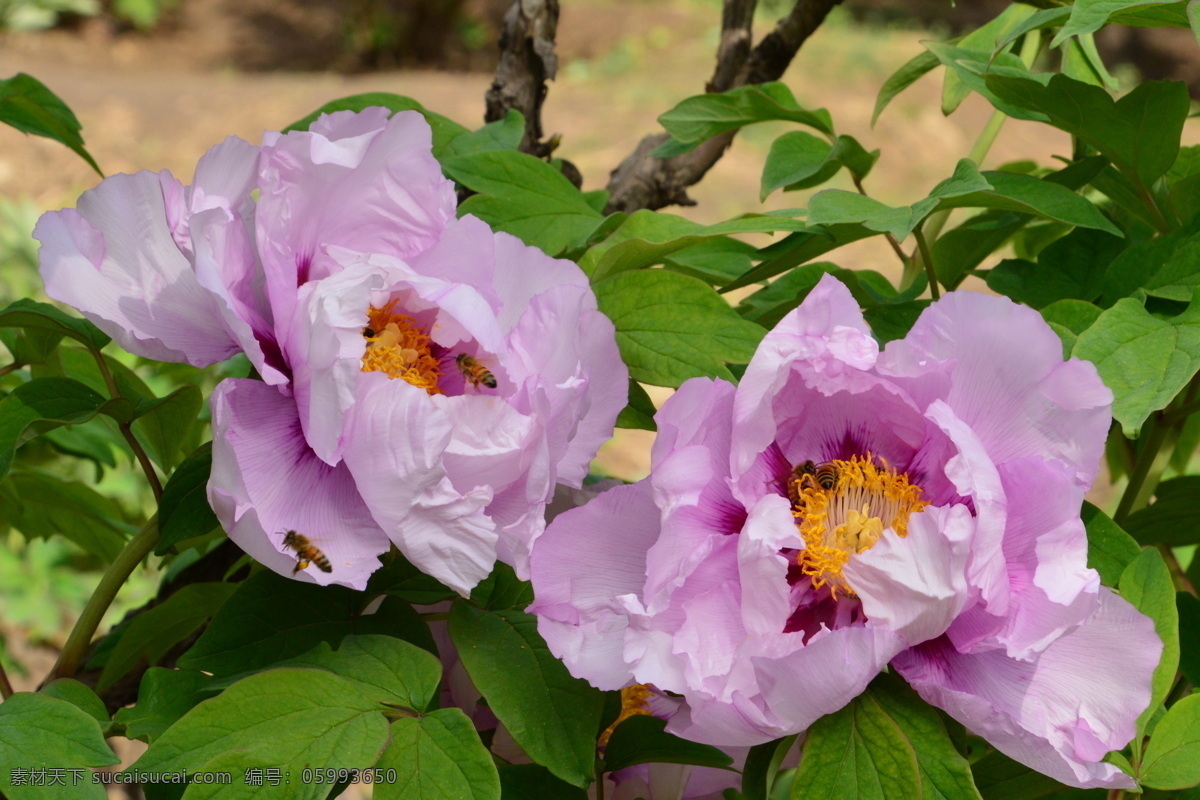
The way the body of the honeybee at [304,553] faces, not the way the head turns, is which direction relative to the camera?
to the viewer's left
